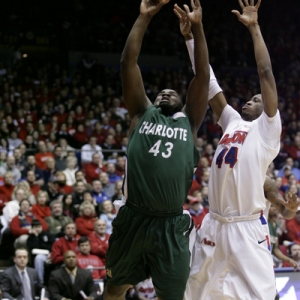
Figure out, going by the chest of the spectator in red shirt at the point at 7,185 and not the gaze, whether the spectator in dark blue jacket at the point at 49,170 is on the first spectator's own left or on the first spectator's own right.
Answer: on the first spectator's own left

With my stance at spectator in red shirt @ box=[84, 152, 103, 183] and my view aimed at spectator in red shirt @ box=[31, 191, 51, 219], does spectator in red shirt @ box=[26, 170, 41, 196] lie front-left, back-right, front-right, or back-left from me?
front-right

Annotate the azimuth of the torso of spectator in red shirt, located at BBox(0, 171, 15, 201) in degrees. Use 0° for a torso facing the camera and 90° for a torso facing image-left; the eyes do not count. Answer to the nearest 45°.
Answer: approximately 315°

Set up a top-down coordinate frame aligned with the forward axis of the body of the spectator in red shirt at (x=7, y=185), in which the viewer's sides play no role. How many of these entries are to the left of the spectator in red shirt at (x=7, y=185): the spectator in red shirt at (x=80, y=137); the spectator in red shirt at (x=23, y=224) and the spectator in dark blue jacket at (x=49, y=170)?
2

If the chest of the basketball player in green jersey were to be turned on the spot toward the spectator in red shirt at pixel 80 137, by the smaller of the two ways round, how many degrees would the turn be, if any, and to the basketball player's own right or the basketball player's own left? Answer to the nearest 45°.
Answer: approximately 180°

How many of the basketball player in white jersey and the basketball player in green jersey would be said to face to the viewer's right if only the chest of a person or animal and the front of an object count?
0

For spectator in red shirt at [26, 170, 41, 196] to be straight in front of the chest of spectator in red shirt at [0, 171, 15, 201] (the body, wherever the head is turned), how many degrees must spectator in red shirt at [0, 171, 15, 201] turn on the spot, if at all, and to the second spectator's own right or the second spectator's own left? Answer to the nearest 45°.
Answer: approximately 45° to the second spectator's own left

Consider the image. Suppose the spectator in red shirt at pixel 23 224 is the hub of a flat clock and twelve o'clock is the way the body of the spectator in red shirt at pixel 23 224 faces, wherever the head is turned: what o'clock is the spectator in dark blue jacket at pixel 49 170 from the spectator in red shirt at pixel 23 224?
the spectator in dark blue jacket at pixel 49 170 is roughly at 6 o'clock from the spectator in red shirt at pixel 23 224.

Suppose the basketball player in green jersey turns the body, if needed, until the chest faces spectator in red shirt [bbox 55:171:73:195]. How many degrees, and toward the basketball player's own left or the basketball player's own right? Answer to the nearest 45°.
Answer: approximately 180°

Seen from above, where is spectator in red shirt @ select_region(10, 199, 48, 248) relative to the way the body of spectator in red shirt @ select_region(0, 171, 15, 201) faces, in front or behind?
in front

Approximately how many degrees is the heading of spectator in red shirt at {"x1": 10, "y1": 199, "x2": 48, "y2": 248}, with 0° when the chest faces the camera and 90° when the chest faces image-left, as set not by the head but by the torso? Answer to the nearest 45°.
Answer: approximately 315°

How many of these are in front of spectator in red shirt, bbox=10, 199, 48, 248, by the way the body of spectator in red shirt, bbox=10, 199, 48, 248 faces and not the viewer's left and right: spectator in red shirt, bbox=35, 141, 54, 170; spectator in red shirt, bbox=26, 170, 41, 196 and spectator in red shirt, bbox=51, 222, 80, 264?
1
